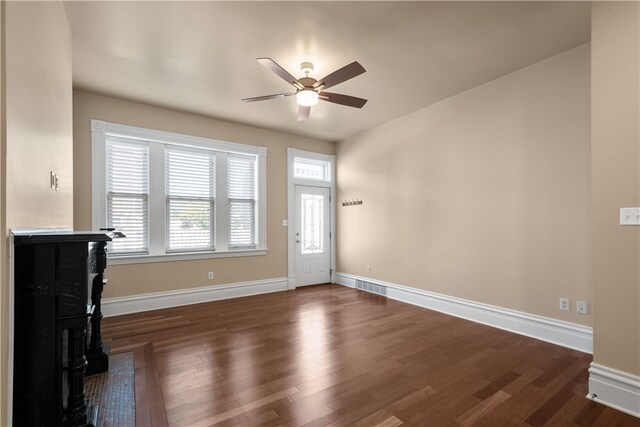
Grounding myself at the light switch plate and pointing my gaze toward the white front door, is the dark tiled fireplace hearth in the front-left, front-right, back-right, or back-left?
front-left

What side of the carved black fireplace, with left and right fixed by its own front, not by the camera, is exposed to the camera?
right

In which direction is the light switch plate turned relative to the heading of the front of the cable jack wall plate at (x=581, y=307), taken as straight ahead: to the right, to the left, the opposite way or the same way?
the same way

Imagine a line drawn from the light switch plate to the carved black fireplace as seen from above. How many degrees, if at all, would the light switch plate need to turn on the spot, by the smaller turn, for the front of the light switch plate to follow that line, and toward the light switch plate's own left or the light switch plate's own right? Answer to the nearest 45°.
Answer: approximately 45° to the light switch plate's own right

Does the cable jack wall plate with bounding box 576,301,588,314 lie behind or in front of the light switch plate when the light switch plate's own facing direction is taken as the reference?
behind

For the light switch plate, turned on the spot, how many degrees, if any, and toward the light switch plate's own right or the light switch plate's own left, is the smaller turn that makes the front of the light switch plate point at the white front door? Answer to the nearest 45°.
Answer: approximately 90° to the light switch plate's own right

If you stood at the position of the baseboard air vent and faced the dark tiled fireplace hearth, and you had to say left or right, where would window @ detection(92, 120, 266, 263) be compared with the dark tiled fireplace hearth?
right

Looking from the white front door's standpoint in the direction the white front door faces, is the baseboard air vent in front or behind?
in front

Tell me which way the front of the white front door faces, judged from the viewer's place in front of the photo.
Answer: facing the viewer and to the right of the viewer

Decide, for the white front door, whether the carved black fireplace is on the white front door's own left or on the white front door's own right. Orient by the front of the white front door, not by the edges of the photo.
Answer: on the white front door's own right

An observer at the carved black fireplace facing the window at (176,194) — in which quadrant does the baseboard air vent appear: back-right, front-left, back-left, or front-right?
front-right
